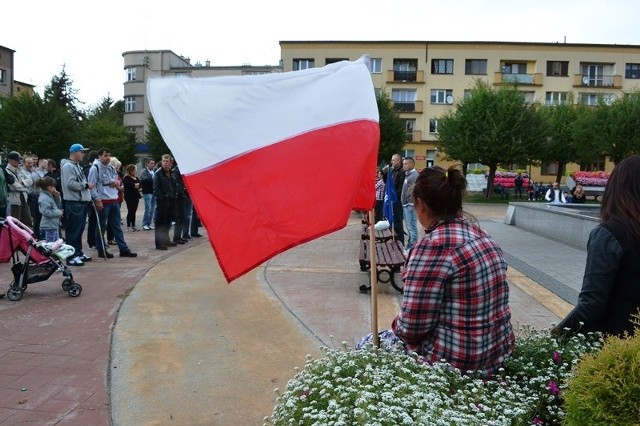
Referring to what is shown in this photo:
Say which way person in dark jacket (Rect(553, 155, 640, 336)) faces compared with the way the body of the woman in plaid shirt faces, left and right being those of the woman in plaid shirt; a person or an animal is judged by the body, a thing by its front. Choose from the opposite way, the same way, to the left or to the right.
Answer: the same way

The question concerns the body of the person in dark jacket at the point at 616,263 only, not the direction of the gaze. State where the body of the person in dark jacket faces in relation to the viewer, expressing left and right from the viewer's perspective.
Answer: facing away from the viewer and to the left of the viewer

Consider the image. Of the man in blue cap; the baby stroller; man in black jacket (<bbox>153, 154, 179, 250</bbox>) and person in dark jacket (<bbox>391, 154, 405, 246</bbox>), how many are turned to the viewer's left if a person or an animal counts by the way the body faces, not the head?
1

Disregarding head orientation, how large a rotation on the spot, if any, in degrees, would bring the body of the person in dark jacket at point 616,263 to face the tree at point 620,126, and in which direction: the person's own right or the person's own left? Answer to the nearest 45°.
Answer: approximately 45° to the person's own right

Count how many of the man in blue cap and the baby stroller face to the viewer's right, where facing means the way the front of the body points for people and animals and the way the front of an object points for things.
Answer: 2

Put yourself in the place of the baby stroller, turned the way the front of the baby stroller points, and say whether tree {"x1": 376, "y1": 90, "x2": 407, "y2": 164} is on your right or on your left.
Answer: on your left

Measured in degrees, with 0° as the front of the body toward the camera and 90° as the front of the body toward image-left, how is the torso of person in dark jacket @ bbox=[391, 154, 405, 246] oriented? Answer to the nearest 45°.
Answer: approximately 90°

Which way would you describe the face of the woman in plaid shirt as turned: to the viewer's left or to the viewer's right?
to the viewer's left

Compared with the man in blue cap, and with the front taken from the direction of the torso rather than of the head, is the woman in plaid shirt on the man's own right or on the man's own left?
on the man's own right

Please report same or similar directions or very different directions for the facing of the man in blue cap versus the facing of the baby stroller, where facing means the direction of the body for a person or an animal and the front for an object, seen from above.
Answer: same or similar directions

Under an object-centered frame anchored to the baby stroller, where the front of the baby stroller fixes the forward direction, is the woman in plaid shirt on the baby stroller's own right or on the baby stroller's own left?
on the baby stroller's own right

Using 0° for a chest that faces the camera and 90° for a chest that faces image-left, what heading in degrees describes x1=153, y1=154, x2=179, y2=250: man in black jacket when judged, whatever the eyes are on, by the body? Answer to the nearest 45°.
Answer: approximately 315°

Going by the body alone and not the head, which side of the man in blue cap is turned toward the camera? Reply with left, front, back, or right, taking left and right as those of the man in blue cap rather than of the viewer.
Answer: right

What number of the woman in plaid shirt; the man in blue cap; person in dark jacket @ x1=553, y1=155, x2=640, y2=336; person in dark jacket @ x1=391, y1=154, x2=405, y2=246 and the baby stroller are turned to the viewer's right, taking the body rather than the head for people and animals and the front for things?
2

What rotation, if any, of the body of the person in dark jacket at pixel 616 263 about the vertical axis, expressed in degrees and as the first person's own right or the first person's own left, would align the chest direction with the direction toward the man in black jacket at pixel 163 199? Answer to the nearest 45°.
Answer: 0° — they already face them
